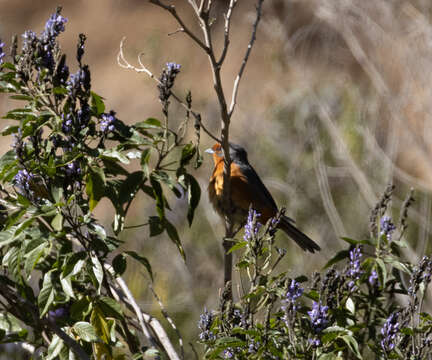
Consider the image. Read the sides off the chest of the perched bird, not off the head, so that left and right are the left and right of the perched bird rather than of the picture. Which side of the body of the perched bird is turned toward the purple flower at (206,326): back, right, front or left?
left

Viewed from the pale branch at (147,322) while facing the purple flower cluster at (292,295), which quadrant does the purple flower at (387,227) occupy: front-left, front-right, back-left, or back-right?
front-left

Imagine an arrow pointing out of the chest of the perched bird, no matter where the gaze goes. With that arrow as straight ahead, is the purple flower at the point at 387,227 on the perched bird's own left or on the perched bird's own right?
on the perched bird's own left

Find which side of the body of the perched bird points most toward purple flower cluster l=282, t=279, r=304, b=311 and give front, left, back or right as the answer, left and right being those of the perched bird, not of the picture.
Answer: left

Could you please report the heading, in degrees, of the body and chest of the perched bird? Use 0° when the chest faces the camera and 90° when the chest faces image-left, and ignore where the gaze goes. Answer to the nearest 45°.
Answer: approximately 90°
